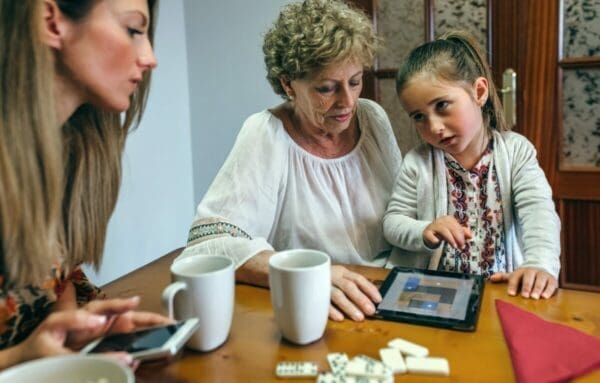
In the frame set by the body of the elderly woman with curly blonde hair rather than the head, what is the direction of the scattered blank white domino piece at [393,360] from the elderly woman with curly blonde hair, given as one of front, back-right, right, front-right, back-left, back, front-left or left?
front-right

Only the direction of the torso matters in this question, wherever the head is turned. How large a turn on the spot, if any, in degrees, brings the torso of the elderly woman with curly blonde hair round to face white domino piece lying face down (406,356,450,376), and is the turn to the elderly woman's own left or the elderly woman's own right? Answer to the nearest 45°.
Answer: approximately 45° to the elderly woman's own right

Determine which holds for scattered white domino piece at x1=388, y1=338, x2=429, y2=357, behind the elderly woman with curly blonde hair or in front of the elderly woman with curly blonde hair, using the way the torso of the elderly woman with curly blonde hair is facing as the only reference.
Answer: in front

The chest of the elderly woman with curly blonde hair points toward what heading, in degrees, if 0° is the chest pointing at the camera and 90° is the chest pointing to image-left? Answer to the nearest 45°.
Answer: approximately 315°

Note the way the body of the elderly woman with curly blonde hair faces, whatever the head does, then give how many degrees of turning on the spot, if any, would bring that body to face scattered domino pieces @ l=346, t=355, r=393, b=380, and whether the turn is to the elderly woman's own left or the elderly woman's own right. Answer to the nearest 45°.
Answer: approximately 45° to the elderly woman's own right

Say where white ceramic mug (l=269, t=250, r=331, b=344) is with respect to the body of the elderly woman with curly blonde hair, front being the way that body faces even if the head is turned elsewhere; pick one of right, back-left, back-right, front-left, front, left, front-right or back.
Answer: front-right
